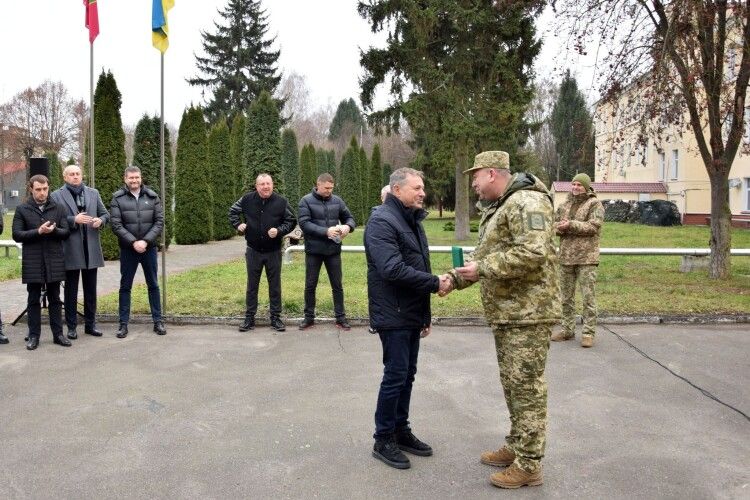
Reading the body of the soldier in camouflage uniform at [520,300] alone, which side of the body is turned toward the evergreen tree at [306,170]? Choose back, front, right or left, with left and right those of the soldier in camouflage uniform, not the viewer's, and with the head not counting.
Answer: right

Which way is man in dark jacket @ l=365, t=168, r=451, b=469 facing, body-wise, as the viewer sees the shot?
to the viewer's right

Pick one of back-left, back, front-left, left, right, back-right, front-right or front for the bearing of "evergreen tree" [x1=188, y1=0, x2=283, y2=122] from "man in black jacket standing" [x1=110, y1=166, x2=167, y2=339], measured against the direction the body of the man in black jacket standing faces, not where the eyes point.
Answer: back

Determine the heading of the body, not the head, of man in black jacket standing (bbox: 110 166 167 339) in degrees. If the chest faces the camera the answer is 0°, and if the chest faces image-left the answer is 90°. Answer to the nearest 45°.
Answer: approximately 0°

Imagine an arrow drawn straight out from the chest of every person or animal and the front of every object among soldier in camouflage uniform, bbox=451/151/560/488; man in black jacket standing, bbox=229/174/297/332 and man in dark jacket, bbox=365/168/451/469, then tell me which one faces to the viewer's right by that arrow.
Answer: the man in dark jacket

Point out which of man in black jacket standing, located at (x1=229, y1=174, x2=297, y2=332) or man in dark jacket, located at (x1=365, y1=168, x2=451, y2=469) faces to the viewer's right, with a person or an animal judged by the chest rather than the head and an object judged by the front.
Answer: the man in dark jacket

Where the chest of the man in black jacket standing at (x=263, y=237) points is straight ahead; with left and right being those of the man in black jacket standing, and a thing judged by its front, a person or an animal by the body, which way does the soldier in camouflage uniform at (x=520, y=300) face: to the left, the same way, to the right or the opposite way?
to the right

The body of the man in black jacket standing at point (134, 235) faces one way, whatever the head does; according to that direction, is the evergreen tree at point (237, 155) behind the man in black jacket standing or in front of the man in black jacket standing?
behind
